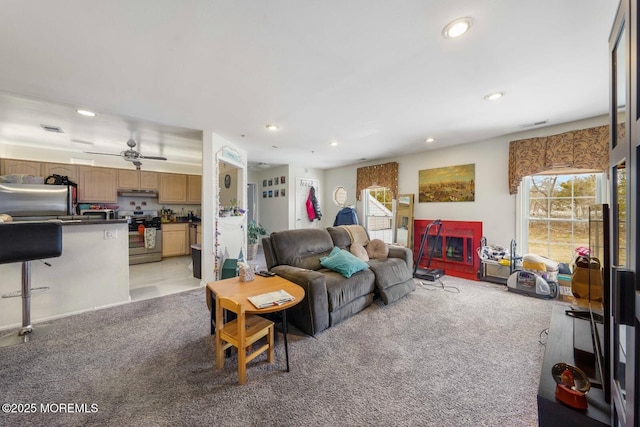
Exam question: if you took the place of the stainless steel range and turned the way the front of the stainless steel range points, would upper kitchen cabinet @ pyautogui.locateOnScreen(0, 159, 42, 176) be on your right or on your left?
on your right

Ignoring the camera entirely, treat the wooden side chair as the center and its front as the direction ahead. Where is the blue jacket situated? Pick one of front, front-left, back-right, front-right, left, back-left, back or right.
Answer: front

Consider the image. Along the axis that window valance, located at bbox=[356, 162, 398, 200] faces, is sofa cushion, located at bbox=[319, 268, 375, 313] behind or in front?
in front

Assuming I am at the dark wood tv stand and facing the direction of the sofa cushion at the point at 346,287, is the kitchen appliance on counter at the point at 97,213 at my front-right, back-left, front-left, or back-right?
front-left

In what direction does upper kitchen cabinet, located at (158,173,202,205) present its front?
toward the camera

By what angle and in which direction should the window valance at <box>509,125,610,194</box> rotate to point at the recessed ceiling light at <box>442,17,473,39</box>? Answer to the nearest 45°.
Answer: approximately 45° to its left

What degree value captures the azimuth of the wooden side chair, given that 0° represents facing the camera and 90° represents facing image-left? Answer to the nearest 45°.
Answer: approximately 225°

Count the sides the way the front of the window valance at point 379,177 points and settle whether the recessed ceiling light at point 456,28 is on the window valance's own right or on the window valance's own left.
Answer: on the window valance's own left

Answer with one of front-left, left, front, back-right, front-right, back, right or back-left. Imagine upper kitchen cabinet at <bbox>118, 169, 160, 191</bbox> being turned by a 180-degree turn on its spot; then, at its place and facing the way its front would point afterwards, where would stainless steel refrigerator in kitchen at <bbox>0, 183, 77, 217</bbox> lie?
left

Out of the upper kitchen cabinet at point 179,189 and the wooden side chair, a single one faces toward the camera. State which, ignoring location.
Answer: the upper kitchen cabinet

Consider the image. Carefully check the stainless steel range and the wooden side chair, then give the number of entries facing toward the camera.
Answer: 1

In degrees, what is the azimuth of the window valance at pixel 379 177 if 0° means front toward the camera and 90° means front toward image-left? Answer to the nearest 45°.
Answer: approximately 45°

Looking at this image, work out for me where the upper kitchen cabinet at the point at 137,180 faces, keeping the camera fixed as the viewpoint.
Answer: facing the viewer and to the right of the viewer

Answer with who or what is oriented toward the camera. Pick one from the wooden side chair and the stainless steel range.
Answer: the stainless steel range

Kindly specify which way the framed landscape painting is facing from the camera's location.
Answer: facing the viewer and to the left of the viewer

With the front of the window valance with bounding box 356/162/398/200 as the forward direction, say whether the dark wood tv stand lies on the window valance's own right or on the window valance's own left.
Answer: on the window valance's own left

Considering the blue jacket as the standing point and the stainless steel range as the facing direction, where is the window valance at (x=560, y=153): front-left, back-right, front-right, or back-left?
back-left

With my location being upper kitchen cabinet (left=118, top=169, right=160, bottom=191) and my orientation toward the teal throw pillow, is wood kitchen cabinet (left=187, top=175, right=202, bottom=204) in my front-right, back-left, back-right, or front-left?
front-left
